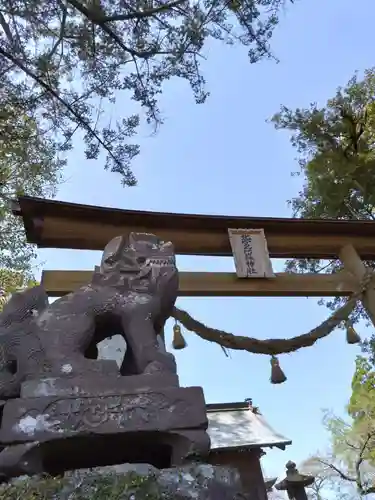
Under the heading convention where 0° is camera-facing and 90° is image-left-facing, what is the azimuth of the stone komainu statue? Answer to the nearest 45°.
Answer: approximately 270°

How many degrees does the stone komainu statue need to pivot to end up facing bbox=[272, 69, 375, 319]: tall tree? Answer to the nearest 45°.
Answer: approximately 45° to its left
